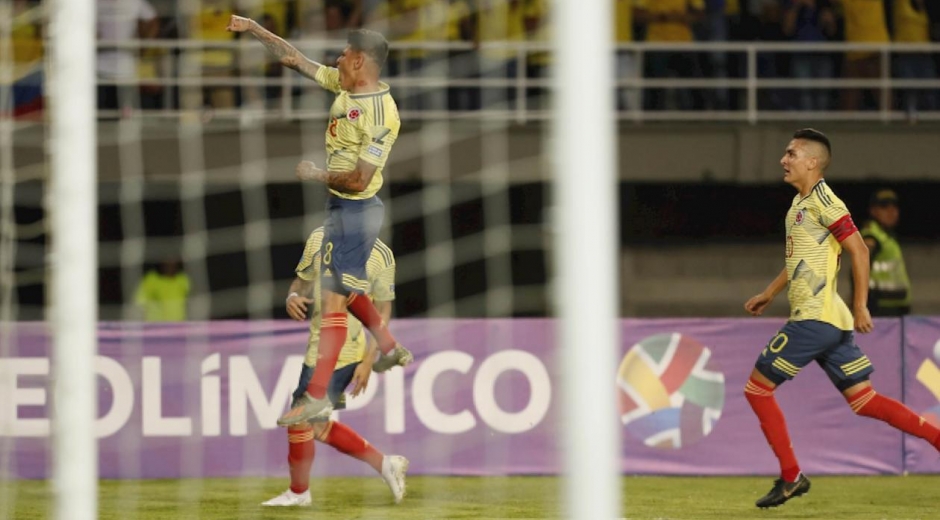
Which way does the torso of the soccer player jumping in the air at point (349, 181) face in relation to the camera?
to the viewer's left

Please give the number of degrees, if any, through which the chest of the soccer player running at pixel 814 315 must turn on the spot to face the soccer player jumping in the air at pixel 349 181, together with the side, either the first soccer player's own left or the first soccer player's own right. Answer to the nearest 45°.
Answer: approximately 45° to the first soccer player's own left

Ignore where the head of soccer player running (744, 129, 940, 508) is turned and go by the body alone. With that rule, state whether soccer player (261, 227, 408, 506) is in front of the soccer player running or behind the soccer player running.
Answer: in front

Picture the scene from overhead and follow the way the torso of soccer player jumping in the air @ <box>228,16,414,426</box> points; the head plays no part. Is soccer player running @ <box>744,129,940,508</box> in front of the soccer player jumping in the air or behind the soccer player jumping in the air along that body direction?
behind

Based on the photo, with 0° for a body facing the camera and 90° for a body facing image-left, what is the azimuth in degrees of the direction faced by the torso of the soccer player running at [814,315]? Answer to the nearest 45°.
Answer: approximately 90°

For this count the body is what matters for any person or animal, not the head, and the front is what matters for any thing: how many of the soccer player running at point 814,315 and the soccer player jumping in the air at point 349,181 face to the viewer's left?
2

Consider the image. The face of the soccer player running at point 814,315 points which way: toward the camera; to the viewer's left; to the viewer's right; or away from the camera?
to the viewer's left
